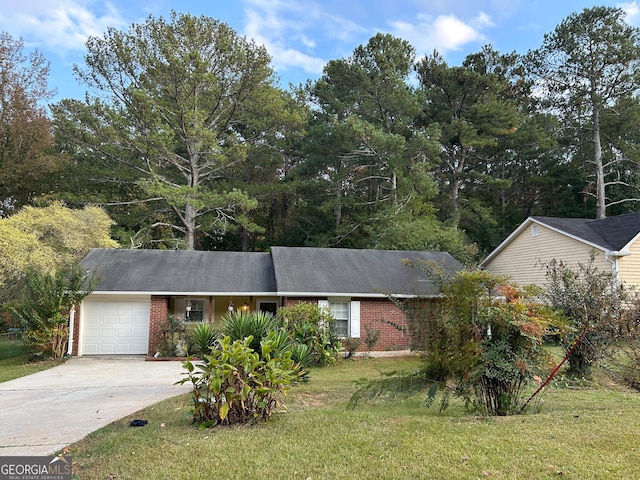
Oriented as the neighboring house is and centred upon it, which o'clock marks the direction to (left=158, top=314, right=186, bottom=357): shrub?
The shrub is roughly at 3 o'clock from the neighboring house.

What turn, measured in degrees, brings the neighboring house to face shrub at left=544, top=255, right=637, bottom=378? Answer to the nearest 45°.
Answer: approximately 45° to its right

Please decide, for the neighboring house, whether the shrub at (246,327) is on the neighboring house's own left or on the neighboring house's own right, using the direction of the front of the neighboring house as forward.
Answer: on the neighboring house's own right

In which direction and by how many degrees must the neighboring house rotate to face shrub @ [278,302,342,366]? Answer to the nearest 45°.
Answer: approximately 90° to its right

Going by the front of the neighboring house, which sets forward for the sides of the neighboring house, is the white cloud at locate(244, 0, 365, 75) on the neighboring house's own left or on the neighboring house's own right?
on the neighboring house's own right

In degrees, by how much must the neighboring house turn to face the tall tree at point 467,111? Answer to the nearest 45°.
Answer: approximately 180°

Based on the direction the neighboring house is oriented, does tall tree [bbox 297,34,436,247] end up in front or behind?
behind

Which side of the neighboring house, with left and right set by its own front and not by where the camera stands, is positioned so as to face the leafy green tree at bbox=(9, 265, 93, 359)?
right

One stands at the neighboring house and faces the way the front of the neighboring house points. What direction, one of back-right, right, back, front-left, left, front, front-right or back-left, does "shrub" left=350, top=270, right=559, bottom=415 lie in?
front-right

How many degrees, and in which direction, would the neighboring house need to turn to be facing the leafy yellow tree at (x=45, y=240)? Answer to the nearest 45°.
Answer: approximately 90° to its right
